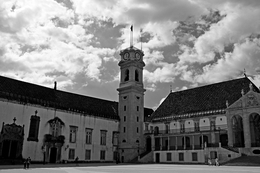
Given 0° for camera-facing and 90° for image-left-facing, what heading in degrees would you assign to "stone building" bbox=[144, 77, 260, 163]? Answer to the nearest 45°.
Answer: approximately 45°
